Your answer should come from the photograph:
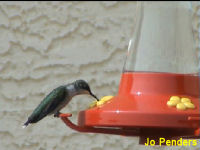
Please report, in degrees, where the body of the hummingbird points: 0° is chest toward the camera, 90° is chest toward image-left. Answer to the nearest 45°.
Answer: approximately 270°
